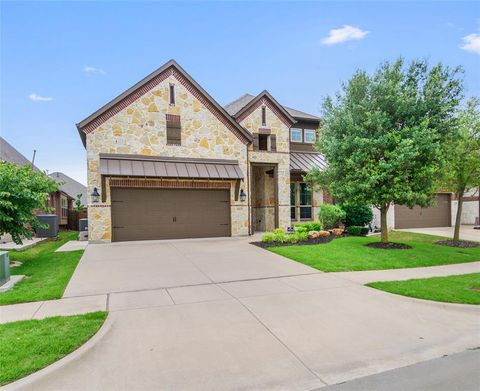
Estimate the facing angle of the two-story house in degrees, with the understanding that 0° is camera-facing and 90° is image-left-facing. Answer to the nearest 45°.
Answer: approximately 0°

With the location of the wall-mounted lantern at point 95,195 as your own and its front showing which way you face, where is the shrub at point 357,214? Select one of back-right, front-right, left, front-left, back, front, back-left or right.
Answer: left

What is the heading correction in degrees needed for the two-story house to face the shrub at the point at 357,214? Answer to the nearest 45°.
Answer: approximately 90° to its left

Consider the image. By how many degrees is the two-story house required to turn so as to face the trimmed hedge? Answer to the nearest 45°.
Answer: approximately 90° to its left

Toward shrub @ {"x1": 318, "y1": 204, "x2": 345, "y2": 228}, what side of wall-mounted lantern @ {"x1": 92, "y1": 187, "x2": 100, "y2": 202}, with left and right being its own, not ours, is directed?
left

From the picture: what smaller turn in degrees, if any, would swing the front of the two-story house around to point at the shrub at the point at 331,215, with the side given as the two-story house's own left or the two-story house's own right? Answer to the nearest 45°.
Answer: approximately 90° to the two-story house's own left

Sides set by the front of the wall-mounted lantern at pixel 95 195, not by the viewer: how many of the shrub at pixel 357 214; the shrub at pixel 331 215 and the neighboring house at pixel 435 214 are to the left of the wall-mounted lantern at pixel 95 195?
3

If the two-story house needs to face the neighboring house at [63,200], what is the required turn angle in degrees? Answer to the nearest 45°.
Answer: approximately 135° to its right

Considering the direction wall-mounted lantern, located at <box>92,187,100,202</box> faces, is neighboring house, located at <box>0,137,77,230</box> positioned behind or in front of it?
behind
